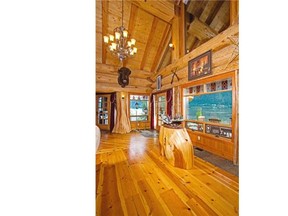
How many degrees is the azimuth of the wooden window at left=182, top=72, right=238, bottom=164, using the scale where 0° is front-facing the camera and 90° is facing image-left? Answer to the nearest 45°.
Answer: approximately 45°

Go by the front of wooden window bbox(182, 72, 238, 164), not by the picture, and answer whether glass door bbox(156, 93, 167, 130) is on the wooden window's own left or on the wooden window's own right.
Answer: on the wooden window's own right

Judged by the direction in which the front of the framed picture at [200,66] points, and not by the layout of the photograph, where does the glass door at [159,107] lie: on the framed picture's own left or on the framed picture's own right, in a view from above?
on the framed picture's own right

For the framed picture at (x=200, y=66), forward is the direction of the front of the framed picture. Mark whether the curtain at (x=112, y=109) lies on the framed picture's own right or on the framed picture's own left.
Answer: on the framed picture's own right

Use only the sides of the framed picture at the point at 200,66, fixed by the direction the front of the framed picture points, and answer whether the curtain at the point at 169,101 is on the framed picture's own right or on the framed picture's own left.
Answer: on the framed picture's own right

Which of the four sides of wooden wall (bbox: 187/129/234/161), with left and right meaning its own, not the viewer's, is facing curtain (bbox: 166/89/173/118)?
right
